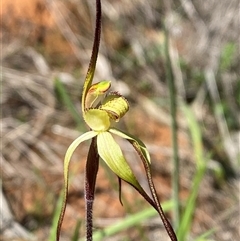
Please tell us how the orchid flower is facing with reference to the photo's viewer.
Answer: facing the viewer and to the right of the viewer
